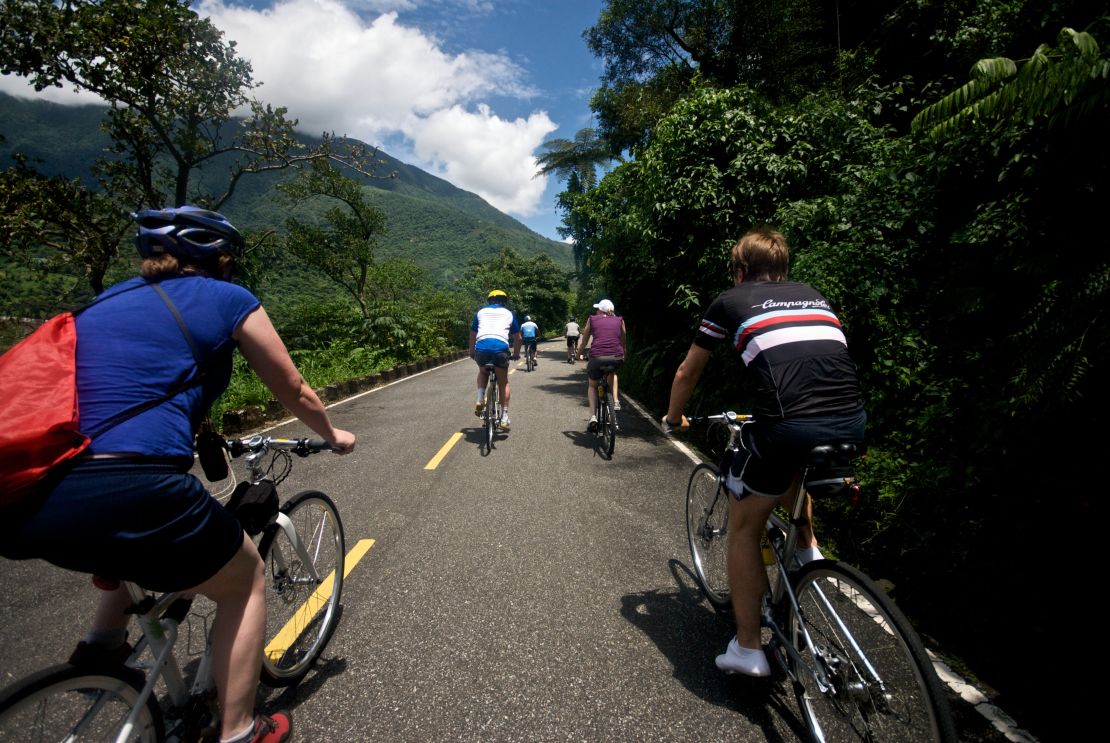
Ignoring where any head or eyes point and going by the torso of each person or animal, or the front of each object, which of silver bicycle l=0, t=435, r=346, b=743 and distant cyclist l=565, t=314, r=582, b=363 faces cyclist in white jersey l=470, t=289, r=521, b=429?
the silver bicycle

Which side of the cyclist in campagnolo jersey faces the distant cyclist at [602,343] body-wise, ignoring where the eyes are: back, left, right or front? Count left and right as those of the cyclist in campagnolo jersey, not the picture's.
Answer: front

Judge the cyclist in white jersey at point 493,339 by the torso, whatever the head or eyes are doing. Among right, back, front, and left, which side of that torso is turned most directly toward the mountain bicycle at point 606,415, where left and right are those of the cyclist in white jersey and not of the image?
right

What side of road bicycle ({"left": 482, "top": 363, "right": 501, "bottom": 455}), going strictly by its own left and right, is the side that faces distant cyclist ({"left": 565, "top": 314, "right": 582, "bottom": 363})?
front

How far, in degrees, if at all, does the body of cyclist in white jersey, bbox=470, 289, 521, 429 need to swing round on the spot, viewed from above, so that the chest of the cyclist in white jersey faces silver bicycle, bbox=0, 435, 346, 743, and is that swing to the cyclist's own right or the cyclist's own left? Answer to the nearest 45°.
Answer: approximately 180°

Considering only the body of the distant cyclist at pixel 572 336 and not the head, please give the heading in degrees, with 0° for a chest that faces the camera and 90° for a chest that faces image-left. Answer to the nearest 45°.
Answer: approximately 180°

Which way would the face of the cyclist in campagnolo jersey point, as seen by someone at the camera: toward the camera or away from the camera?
away from the camera

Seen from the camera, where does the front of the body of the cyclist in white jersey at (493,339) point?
away from the camera

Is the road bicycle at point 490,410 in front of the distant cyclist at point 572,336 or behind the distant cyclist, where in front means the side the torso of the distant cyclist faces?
behind

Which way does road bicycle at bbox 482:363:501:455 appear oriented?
away from the camera

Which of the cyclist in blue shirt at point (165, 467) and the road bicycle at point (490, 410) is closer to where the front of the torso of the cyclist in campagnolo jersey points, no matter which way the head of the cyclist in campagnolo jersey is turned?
the road bicycle
